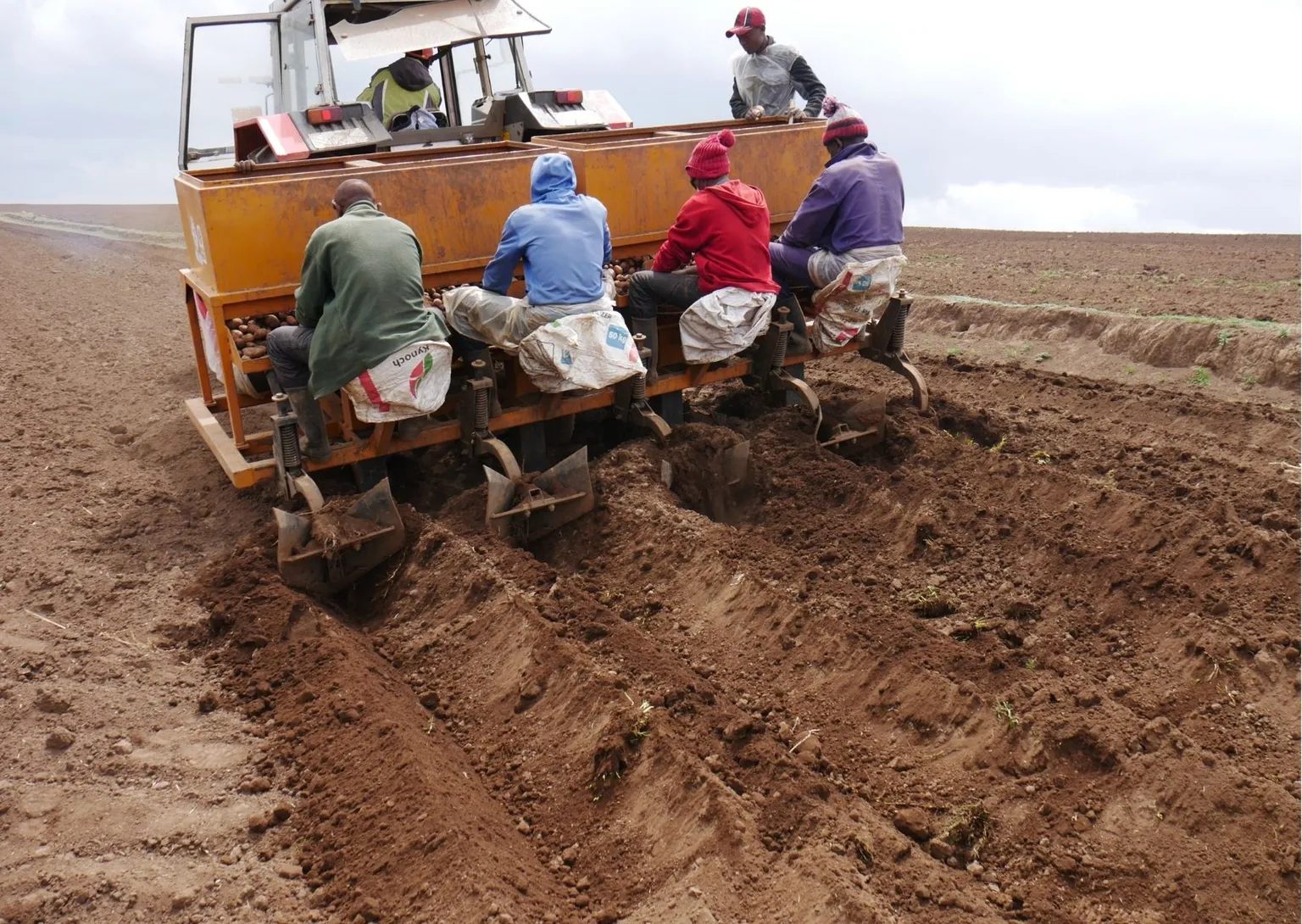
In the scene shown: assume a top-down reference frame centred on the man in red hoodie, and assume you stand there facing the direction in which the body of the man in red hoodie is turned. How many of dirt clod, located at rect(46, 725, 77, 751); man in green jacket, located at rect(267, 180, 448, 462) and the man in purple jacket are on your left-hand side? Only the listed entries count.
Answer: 2

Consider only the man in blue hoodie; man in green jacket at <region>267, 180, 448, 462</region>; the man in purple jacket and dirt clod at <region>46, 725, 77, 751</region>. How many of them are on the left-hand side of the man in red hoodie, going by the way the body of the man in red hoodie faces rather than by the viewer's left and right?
3

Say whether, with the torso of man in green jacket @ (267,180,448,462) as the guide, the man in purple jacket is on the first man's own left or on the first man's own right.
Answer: on the first man's own right

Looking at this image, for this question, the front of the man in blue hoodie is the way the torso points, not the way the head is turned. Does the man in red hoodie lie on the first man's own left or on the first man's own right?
on the first man's own right

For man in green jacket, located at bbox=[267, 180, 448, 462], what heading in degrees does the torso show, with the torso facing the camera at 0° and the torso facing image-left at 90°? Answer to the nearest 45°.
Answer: approximately 135°

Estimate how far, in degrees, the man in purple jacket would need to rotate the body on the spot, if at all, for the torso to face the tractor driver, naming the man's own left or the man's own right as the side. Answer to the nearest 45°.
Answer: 0° — they already face them

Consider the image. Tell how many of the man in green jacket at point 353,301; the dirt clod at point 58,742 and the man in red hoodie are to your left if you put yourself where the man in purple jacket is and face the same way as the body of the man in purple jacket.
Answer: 3

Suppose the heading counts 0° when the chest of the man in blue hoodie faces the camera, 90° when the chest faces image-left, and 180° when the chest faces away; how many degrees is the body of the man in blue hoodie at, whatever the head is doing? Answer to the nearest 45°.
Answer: approximately 135°

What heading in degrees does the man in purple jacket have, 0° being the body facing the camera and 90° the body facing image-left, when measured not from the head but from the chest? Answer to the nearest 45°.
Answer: approximately 135°

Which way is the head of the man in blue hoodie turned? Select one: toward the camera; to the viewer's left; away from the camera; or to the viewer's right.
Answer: away from the camera

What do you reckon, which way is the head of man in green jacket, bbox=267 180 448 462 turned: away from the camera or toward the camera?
away from the camera

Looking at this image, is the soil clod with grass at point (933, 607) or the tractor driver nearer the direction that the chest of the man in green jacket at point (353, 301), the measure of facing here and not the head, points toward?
the tractor driver

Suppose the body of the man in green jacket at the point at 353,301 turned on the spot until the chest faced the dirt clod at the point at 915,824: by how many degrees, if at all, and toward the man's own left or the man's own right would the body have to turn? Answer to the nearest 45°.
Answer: approximately 180°

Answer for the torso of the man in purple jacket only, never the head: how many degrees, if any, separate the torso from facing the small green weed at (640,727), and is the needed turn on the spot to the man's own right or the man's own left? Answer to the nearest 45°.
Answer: approximately 135° to the man's own left
